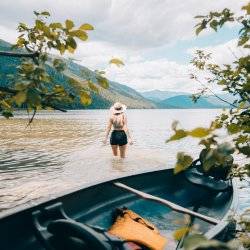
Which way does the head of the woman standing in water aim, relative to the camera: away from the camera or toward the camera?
away from the camera

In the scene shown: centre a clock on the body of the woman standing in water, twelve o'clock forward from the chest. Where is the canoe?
The canoe is roughly at 6 o'clock from the woman standing in water.

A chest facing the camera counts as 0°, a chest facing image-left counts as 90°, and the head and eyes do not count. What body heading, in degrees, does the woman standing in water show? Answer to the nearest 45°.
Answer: approximately 180°

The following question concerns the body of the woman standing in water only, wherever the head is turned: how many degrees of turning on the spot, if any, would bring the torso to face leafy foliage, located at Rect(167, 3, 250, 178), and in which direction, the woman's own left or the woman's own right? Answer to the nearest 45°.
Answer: approximately 180°
